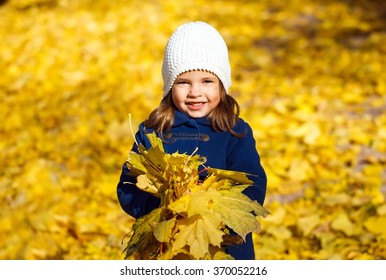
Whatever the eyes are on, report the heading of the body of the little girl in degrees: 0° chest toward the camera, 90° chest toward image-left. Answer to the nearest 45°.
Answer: approximately 0°
